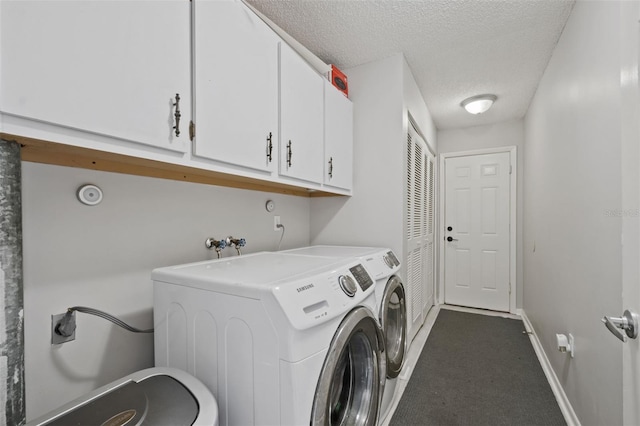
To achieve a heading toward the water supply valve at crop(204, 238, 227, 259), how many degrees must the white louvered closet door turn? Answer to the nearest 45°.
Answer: approximately 135° to its right

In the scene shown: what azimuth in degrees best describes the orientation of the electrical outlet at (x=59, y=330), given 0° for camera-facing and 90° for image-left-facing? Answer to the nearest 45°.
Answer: approximately 315°

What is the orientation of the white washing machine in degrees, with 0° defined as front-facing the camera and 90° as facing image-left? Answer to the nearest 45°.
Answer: approximately 315°

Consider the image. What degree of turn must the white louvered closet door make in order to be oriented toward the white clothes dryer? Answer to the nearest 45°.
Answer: approximately 90° to its right

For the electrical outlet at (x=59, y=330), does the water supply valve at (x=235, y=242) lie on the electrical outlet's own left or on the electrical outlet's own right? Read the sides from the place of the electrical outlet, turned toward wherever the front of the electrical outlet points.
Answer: on the electrical outlet's own left

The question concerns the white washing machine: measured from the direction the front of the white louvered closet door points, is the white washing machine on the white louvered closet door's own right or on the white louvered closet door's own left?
on the white louvered closet door's own right

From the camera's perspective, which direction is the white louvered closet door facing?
to the viewer's right
